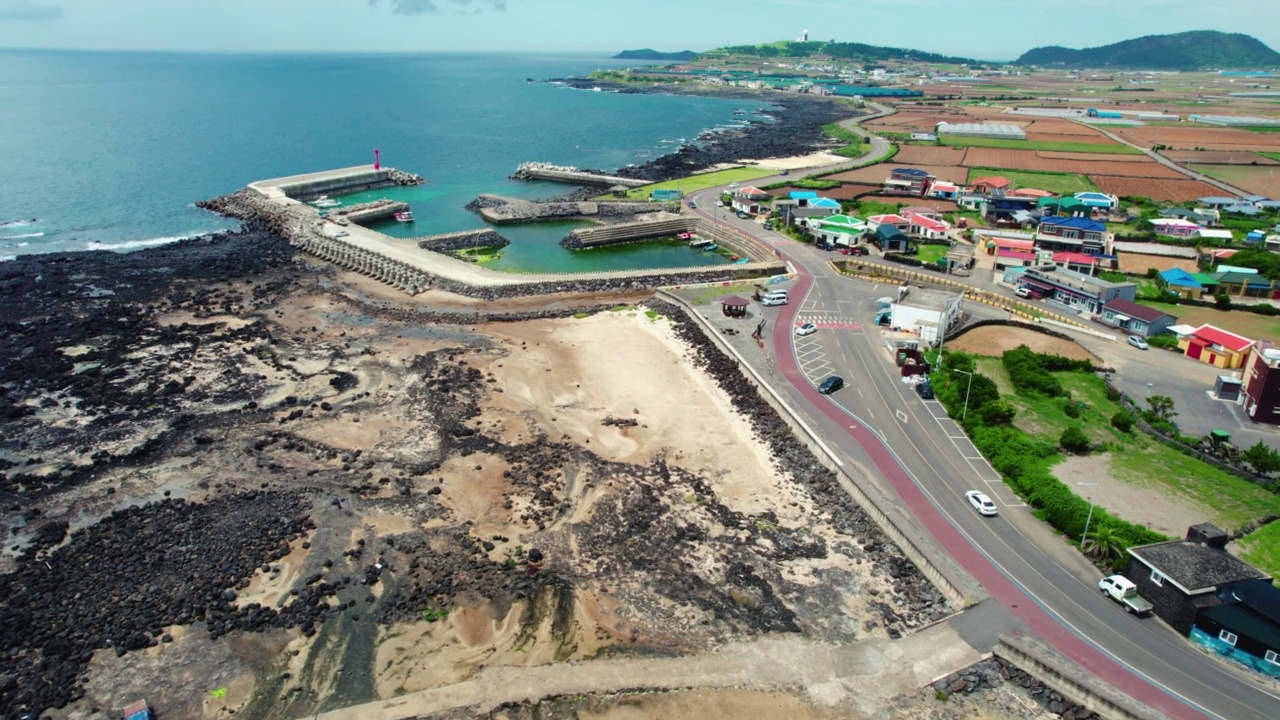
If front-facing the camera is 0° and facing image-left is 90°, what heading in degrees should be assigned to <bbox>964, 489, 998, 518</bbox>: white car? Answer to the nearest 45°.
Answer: approximately 135°

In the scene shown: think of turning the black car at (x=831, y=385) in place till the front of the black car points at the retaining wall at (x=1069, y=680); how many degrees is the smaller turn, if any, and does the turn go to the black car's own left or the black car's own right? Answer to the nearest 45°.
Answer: approximately 45° to the black car's own left

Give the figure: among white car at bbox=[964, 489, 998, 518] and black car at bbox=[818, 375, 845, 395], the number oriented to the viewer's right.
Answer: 0

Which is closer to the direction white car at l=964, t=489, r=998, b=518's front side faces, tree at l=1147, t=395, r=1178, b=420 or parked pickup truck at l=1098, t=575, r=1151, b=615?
the tree

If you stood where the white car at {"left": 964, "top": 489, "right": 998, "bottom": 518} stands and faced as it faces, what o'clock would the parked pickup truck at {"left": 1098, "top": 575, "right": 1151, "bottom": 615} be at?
The parked pickup truck is roughly at 6 o'clock from the white car.

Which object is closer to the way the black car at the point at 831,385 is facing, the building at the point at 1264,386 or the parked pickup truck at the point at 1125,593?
the parked pickup truck

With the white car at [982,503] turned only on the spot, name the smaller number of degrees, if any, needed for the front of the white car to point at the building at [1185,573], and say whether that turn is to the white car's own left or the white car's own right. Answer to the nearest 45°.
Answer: approximately 180°

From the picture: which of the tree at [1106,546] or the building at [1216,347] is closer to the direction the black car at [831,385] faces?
the tree

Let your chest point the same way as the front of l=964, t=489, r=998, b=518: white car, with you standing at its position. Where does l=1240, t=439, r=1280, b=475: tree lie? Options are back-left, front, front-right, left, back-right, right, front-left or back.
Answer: right

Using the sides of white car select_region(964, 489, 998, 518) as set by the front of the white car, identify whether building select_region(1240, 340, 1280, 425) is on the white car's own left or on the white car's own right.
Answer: on the white car's own right
